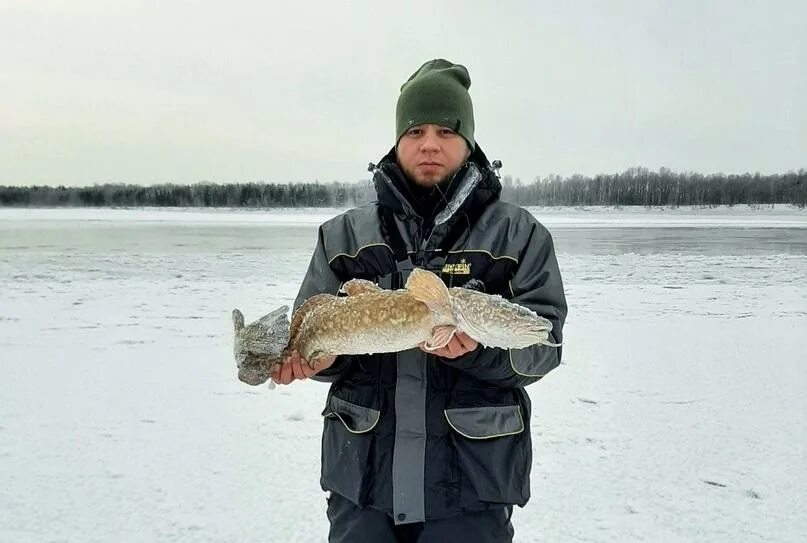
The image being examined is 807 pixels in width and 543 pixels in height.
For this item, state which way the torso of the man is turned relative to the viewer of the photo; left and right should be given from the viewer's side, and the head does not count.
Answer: facing the viewer
